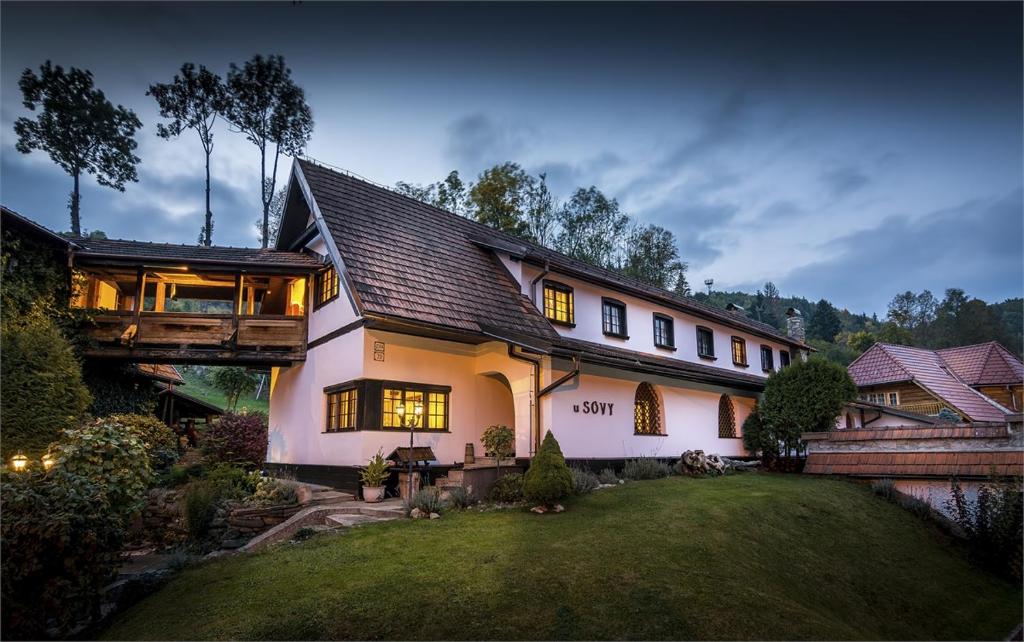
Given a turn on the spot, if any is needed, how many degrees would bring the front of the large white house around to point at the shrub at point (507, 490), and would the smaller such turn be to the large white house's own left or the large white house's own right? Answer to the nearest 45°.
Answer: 0° — it already faces it

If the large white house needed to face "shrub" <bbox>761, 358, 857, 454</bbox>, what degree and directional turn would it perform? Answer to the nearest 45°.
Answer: approximately 45° to its left

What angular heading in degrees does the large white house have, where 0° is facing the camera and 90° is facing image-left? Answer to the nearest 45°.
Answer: approximately 315°

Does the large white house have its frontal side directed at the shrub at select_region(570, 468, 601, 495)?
yes

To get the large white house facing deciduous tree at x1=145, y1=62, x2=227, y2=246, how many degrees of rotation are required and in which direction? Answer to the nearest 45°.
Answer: approximately 180°

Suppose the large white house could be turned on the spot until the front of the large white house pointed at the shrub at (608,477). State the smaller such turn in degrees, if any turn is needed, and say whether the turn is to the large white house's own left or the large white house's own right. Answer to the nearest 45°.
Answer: approximately 45° to the large white house's own left

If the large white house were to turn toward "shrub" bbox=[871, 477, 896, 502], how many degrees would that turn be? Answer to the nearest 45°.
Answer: approximately 45° to its left

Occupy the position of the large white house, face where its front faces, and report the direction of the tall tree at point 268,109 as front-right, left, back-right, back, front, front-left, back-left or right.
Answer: back

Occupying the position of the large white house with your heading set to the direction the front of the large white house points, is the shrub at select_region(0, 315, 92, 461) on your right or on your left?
on your right

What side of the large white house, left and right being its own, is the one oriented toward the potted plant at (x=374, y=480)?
right
